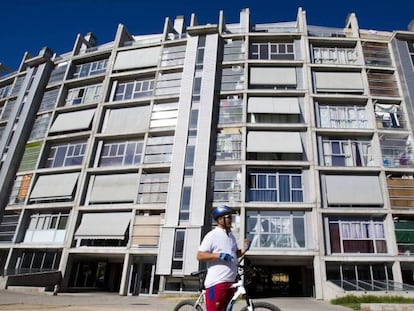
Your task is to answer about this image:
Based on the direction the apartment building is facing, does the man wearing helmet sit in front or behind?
in front

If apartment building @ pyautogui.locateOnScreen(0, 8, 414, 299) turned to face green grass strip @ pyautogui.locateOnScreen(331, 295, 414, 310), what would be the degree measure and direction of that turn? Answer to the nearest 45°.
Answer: approximately 45° to its left

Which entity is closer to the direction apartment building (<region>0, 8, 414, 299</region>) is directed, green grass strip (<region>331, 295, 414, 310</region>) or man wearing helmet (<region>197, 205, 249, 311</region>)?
the man wearing helmet

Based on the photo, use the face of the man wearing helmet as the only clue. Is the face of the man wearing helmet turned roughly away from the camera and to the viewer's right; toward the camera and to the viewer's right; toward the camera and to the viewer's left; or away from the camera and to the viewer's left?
toward the camera and to the viewer's right

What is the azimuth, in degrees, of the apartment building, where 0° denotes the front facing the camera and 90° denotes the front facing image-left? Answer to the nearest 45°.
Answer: approximately 0°
